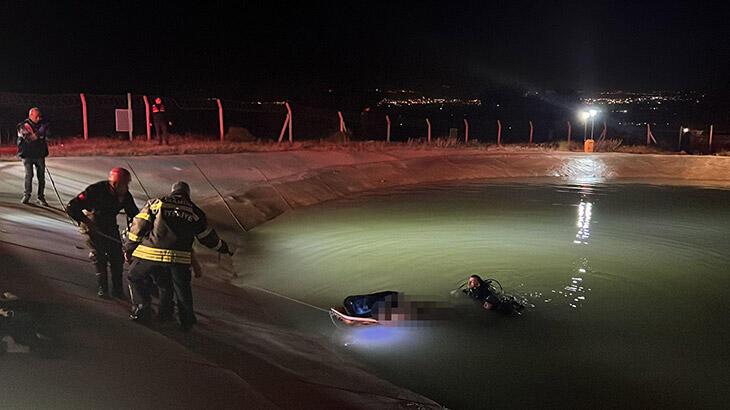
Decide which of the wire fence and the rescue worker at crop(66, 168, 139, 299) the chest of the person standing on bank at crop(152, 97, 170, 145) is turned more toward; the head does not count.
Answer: the rescue worker

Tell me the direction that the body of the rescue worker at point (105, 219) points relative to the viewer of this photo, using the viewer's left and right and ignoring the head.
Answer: facing the viewer and to the right of the viewer

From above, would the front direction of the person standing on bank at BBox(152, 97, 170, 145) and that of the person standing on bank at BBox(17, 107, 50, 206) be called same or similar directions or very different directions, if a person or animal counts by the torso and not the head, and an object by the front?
same or similar directions

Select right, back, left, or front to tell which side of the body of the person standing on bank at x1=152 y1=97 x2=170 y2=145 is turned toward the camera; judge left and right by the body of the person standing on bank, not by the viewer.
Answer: front

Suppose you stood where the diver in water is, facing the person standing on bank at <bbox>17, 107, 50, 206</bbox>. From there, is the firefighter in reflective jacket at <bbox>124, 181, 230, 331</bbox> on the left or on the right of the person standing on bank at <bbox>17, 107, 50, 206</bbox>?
left

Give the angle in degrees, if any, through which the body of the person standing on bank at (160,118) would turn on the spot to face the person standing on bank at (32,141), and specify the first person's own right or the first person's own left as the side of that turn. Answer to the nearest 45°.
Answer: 0° — they already face them

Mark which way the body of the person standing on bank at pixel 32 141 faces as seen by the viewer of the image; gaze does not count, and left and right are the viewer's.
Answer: facing the viewer

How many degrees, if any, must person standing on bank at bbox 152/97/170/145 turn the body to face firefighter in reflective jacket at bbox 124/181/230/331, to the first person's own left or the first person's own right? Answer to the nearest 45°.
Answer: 0° — they already face them

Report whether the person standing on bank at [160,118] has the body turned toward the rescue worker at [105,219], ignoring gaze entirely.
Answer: yes

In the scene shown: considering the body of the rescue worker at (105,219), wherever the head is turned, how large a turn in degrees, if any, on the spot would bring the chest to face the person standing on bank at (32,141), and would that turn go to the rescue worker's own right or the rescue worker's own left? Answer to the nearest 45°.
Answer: approximately 135° to the rescue worker's own left

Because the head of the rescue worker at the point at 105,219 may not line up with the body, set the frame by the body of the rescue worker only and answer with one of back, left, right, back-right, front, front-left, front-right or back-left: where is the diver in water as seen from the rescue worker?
front-left

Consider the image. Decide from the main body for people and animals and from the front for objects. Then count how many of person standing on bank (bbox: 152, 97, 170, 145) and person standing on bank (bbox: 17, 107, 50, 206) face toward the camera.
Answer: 2

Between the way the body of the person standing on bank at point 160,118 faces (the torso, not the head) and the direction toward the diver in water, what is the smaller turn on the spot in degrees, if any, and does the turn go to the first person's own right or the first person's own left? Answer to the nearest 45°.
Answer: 0° — they already face them

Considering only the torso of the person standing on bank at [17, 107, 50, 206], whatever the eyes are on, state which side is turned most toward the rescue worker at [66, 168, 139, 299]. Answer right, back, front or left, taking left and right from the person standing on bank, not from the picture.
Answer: front

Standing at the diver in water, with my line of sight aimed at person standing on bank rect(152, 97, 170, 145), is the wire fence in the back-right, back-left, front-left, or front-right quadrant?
front-right

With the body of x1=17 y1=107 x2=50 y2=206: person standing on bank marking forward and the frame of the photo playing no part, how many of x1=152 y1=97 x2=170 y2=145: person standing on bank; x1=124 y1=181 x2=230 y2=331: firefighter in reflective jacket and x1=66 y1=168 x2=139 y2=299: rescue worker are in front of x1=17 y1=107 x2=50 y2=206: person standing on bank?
2
